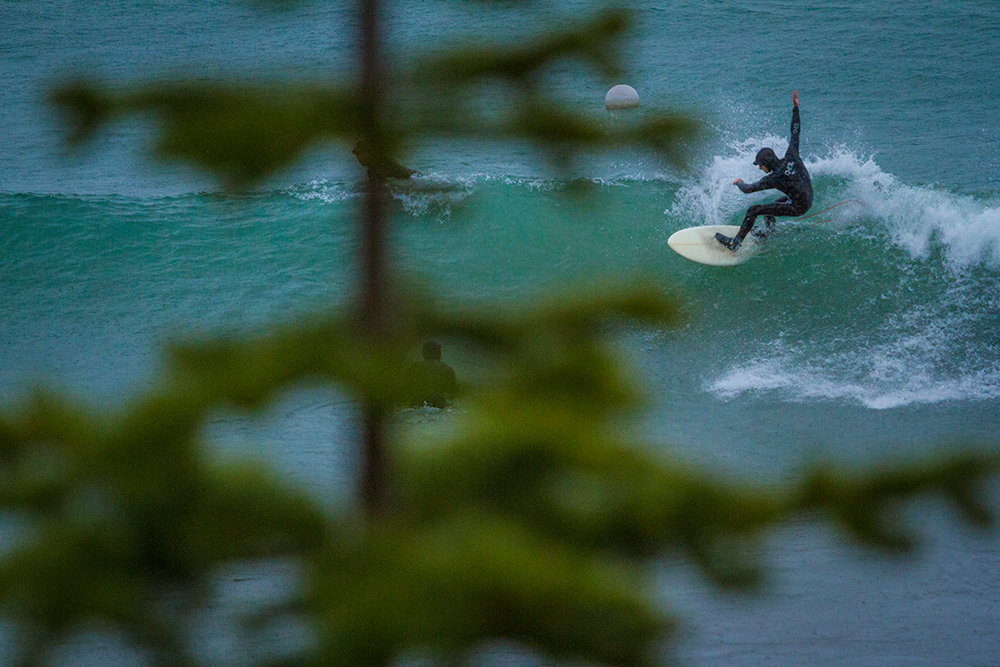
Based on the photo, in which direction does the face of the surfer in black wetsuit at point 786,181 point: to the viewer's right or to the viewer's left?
to the viewer's left

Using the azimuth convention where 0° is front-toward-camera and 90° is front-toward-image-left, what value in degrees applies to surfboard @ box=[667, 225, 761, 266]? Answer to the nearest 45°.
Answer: approximately 90°

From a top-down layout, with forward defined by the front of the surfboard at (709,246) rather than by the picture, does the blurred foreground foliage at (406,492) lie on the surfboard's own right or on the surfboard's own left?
on the surfboard's own left

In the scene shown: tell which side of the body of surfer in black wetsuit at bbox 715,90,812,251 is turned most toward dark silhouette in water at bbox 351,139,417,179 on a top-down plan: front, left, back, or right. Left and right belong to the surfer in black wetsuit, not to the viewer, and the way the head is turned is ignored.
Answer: front
